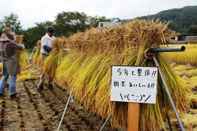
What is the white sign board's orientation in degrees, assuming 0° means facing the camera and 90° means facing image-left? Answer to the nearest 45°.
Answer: approximately 0°

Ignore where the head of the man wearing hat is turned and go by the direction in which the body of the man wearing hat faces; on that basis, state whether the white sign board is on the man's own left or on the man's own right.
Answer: on the man's own right

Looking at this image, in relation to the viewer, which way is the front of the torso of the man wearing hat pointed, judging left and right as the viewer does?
facing away from the viewer and to the right of the viewer

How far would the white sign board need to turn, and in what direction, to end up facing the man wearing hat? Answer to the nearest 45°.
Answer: approximately 135° to its right
